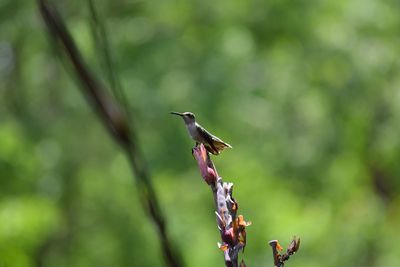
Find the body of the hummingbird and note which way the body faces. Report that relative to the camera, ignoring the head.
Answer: to the viewer's left
